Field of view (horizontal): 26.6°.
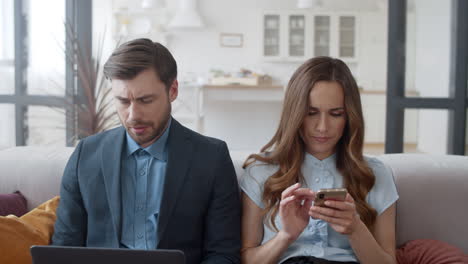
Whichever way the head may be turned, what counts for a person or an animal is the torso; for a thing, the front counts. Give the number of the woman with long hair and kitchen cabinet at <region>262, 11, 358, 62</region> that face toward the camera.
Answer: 2

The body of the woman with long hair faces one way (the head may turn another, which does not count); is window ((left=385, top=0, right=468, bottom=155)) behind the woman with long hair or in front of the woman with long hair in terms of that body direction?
behind

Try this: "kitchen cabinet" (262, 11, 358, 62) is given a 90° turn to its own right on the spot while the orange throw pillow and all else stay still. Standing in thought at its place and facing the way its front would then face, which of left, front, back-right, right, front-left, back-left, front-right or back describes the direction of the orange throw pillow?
left

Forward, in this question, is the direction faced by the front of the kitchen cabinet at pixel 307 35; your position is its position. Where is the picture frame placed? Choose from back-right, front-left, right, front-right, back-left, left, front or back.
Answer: right

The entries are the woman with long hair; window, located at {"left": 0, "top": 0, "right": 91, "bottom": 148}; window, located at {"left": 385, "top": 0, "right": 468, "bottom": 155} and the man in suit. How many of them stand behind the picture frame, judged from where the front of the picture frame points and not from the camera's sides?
0

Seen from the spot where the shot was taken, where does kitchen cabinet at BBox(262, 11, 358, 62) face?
facing the viewer

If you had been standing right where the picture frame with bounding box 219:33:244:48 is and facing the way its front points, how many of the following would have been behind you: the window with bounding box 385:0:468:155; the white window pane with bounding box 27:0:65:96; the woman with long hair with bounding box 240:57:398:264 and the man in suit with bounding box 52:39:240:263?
0

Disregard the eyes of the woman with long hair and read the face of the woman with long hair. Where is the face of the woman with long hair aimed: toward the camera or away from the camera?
toward the camera

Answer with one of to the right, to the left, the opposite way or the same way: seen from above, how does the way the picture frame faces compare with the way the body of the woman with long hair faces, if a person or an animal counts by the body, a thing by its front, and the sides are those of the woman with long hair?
the same way

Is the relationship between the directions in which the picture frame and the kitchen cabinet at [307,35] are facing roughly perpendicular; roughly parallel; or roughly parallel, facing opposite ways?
roughly parallel

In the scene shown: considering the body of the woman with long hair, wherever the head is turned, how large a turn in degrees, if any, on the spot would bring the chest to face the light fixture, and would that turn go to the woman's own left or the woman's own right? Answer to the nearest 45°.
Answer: approximately 180°

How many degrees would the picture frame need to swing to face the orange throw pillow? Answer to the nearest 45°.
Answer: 0° — it already faces it

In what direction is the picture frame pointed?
toward the camera
